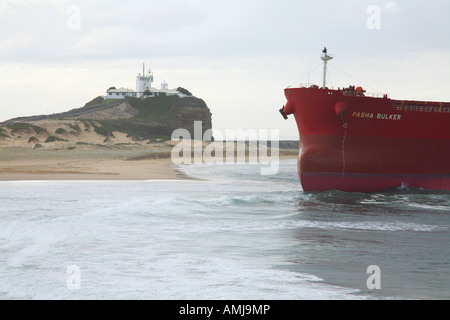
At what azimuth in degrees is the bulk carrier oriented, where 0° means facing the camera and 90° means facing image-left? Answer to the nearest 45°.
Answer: approximately 45°
